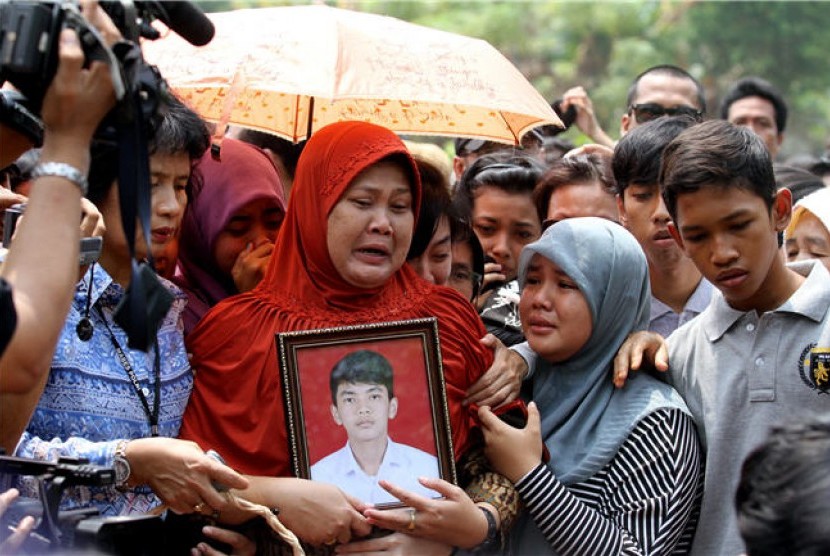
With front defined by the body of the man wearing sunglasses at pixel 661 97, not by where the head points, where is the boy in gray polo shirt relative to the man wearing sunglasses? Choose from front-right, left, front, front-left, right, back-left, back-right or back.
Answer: front

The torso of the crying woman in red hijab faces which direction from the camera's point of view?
toward the camera

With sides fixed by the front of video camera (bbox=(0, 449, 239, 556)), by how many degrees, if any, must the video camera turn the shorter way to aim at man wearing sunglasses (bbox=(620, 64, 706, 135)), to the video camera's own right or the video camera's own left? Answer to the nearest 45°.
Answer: approximately 45° to the video camera's own left

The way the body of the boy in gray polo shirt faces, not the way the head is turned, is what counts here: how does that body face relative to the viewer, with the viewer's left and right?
facing the viewer and to the left of the viewer

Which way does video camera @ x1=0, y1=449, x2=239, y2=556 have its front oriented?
to the viewer's right

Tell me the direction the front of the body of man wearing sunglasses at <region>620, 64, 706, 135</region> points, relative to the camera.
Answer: toward the camera

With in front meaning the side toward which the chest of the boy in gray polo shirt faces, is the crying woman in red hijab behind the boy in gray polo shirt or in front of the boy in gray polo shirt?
in front

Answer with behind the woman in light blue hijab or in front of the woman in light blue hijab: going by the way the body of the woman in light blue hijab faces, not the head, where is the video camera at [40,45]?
in front

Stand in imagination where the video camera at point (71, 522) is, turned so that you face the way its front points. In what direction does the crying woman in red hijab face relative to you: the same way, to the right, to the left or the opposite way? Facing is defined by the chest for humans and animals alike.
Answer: to the right

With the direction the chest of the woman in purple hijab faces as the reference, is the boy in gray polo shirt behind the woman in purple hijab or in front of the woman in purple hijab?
in front

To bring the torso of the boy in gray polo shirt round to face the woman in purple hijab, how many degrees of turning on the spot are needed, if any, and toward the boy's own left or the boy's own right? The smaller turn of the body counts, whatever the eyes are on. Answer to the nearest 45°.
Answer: approximately 45° to the boy's own right

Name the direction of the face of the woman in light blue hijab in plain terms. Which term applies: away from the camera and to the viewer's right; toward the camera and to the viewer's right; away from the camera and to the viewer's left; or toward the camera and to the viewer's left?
toward the camera and to the viewer's left
